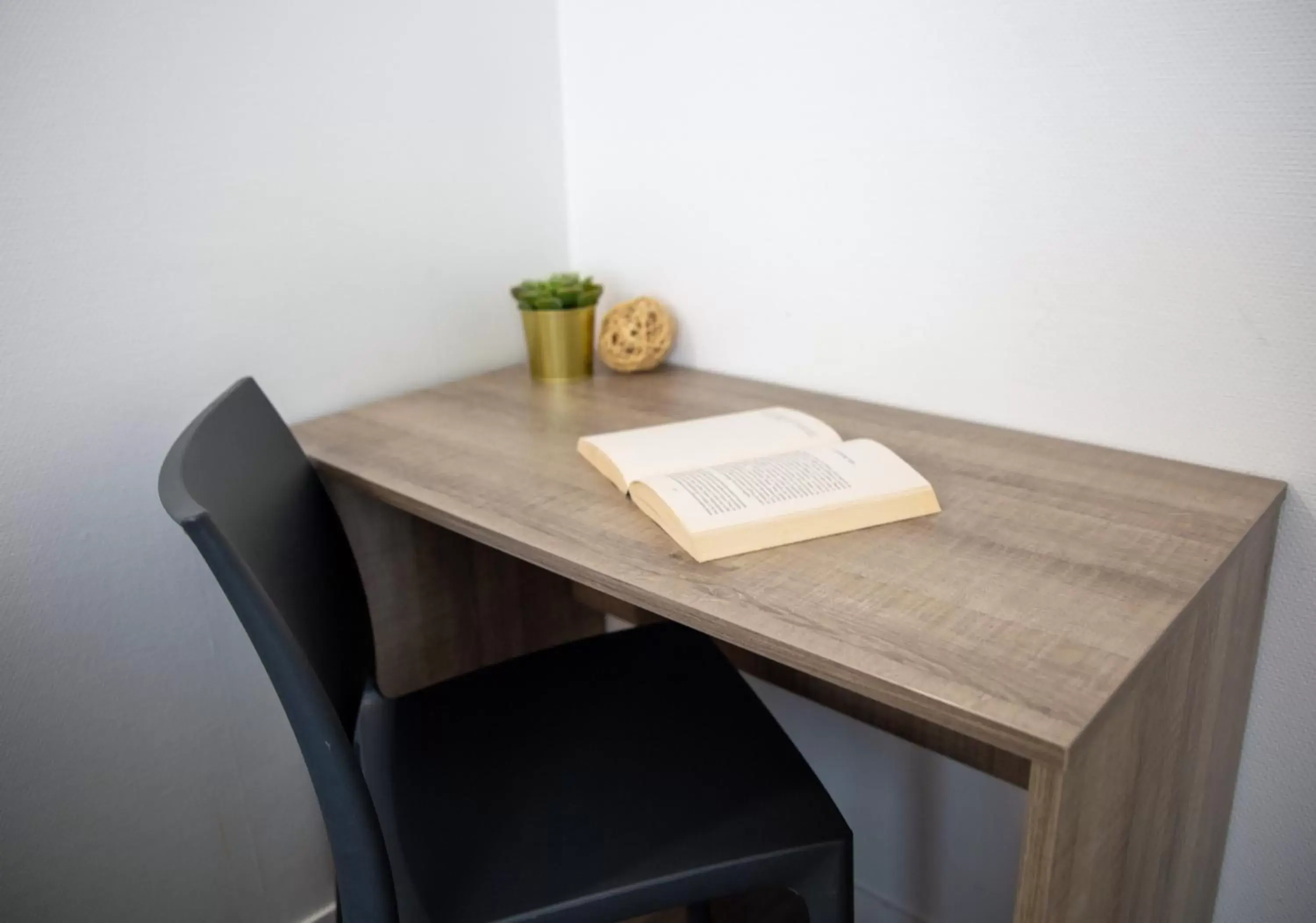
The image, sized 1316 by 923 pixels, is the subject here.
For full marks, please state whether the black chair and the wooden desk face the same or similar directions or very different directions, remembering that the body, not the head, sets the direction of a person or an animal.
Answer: very different directions

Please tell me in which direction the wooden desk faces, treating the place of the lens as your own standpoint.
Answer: facing the viewer and to the left of the viewer

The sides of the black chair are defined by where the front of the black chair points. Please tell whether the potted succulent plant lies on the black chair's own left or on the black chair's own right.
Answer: on the black chair's own left

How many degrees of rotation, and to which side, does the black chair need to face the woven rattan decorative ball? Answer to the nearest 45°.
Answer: approximately 90° to its left

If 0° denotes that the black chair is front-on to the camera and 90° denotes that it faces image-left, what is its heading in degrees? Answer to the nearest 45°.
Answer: approximately 270°
